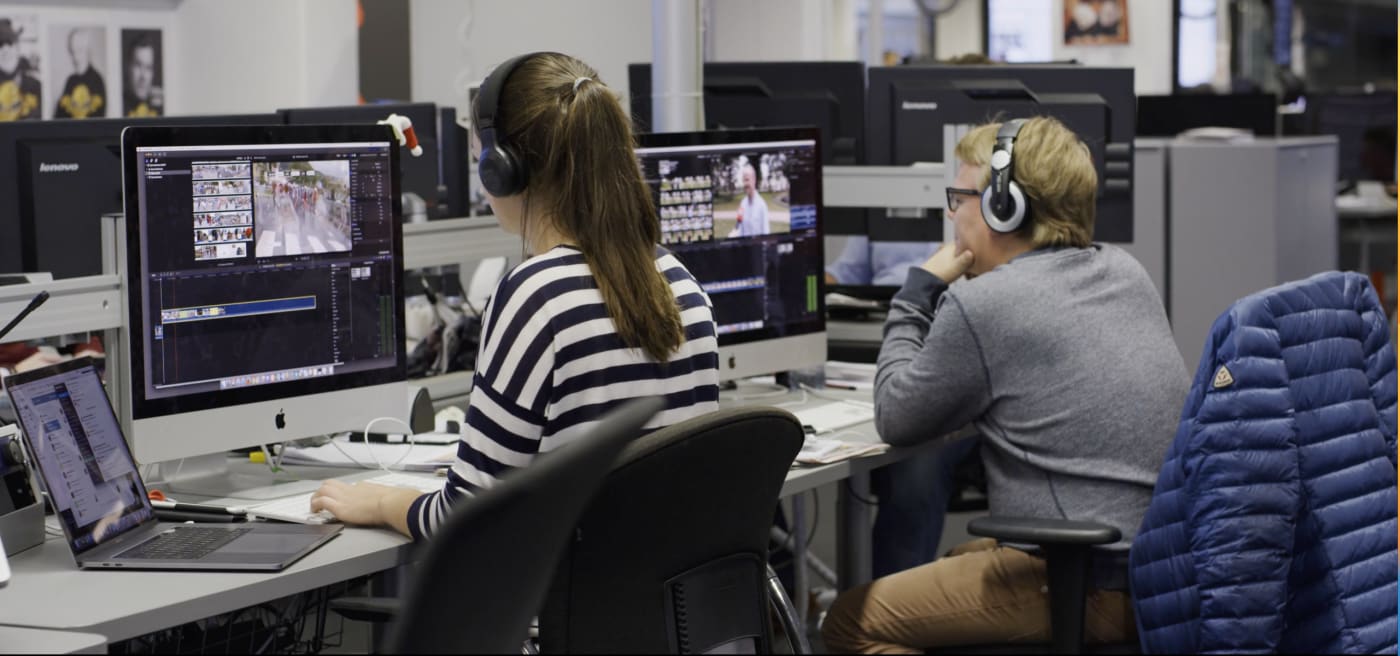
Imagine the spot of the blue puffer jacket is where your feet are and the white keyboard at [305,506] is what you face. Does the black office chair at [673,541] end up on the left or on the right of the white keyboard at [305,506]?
left

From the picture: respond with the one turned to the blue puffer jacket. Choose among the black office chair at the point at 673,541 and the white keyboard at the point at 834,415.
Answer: the white keyboard

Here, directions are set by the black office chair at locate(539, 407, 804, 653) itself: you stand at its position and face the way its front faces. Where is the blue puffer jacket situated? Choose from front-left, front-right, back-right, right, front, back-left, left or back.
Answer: right

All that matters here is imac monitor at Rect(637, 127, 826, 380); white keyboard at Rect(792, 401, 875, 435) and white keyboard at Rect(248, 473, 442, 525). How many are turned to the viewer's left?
0

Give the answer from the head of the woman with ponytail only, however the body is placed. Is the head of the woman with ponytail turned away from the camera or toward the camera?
away from the camera

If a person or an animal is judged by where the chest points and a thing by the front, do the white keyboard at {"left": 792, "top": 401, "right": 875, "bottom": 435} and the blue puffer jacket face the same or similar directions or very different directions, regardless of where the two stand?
very different directions

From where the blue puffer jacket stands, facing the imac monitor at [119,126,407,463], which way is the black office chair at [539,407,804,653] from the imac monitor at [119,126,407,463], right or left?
left

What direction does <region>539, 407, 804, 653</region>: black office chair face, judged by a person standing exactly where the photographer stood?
facing away from the viewer and to the left of the viewer

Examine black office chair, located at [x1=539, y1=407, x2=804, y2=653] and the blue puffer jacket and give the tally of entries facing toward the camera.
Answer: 0

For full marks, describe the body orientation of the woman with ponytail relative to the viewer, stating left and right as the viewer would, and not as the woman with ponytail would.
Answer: facing away from the viewer and to the left of the viewer

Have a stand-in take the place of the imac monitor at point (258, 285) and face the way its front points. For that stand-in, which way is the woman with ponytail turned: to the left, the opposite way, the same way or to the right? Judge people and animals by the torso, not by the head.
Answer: the opposite way

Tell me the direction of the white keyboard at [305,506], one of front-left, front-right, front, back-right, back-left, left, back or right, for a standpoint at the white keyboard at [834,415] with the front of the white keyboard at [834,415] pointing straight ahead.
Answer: right
